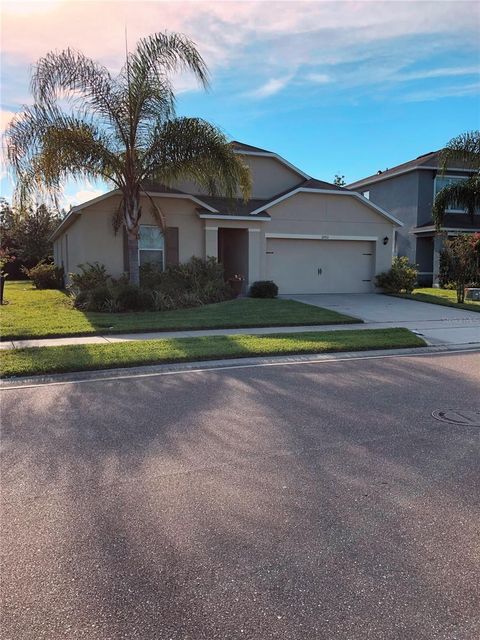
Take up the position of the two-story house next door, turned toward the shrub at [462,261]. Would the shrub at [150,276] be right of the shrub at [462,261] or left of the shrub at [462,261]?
right

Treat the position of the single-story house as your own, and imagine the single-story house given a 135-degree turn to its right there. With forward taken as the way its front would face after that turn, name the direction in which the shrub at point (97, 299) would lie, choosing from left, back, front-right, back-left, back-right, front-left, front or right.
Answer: left

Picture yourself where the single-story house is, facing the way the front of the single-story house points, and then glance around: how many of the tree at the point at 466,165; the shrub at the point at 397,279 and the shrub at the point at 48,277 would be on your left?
2

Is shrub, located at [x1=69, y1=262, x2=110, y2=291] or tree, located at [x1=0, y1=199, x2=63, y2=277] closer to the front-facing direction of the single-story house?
the shrub

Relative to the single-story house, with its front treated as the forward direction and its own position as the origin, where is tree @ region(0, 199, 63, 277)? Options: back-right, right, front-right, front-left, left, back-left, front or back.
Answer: back-right

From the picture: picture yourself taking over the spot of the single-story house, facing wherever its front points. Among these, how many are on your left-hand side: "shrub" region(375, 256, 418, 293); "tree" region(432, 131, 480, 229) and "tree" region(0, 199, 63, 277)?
2

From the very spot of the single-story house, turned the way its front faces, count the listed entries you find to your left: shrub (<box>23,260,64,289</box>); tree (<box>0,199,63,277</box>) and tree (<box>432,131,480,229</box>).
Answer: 1

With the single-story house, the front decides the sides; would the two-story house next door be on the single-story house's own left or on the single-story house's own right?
on the single-story house's own left

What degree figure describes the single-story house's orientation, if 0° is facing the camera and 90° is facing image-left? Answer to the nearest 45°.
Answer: approximately 0°

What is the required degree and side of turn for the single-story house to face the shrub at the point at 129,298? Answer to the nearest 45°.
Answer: approximately 45° to its right

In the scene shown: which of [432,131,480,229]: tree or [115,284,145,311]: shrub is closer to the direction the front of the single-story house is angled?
the shrub

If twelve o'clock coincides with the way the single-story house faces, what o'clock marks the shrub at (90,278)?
The shrub is roughly at 2 o'clock from the single-story house.

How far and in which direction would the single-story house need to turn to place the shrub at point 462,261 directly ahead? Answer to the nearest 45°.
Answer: approximately 90° to its left

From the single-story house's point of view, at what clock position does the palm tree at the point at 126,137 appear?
The palm tree is roughly at 1 o'clock from the single-story house.

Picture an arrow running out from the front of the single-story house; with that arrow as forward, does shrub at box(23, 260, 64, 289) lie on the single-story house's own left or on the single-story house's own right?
on the single-story house's own right

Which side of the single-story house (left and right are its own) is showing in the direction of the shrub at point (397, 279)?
left

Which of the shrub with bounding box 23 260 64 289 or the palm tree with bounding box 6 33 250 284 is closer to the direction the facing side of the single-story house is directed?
the palm tree
